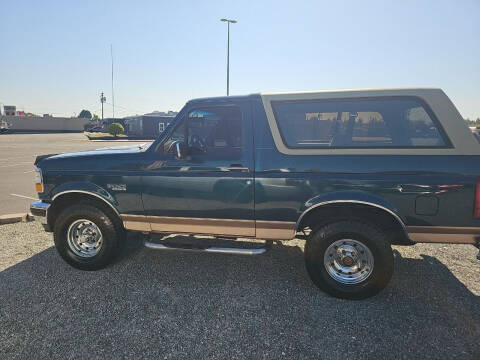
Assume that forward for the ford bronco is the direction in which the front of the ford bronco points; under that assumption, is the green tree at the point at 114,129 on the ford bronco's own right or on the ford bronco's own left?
on the ford bronco's own right

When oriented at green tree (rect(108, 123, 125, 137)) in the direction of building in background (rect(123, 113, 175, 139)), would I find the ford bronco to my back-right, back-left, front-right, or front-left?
back-right

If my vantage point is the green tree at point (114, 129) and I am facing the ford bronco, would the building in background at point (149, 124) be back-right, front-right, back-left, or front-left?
back-left

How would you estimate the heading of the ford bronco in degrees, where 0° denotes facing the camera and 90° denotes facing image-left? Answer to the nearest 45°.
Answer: approximately 90°

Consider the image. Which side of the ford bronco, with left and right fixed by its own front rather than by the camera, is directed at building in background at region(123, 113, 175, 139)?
right
